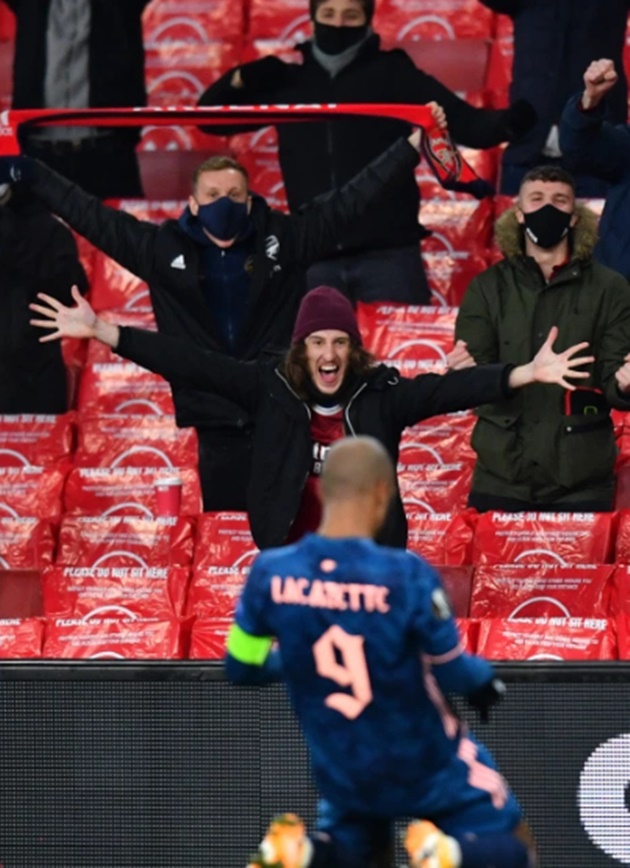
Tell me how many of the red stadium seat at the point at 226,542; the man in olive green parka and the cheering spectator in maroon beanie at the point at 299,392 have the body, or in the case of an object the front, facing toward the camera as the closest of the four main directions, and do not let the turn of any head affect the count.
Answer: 3

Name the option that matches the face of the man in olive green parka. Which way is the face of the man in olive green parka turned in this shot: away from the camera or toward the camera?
toward the camera

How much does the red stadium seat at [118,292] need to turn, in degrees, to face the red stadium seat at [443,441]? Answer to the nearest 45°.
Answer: approximately 45° to its left

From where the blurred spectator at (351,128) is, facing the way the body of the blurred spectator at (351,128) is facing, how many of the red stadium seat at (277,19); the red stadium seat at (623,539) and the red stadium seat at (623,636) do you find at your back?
1

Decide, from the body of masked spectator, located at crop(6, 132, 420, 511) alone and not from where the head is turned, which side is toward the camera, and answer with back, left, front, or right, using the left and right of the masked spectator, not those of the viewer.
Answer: front

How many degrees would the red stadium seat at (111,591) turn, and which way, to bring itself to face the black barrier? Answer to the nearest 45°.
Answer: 0° — it already faces it

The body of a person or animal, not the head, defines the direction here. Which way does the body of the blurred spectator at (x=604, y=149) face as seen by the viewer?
toward the camera

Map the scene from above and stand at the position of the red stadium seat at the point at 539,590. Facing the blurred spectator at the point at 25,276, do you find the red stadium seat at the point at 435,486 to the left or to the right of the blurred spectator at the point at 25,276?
right

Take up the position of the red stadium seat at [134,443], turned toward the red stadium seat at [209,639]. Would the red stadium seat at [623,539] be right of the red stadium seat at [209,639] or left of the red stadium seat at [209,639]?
left

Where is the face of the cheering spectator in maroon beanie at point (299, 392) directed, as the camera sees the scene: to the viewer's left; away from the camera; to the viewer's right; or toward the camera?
toward the camera

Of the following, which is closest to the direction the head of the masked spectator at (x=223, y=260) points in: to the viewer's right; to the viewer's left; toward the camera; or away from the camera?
toward the camera

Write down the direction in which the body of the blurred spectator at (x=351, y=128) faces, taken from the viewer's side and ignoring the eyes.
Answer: toward the camera

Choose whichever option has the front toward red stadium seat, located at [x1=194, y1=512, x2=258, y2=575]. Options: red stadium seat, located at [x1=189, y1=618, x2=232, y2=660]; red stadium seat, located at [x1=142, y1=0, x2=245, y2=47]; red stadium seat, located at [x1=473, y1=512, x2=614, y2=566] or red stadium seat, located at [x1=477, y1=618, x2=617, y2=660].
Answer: red stadium seat, located at [x1=142, y1=0, x2=245, y2=47]

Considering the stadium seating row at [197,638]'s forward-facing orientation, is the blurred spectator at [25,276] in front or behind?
behind
